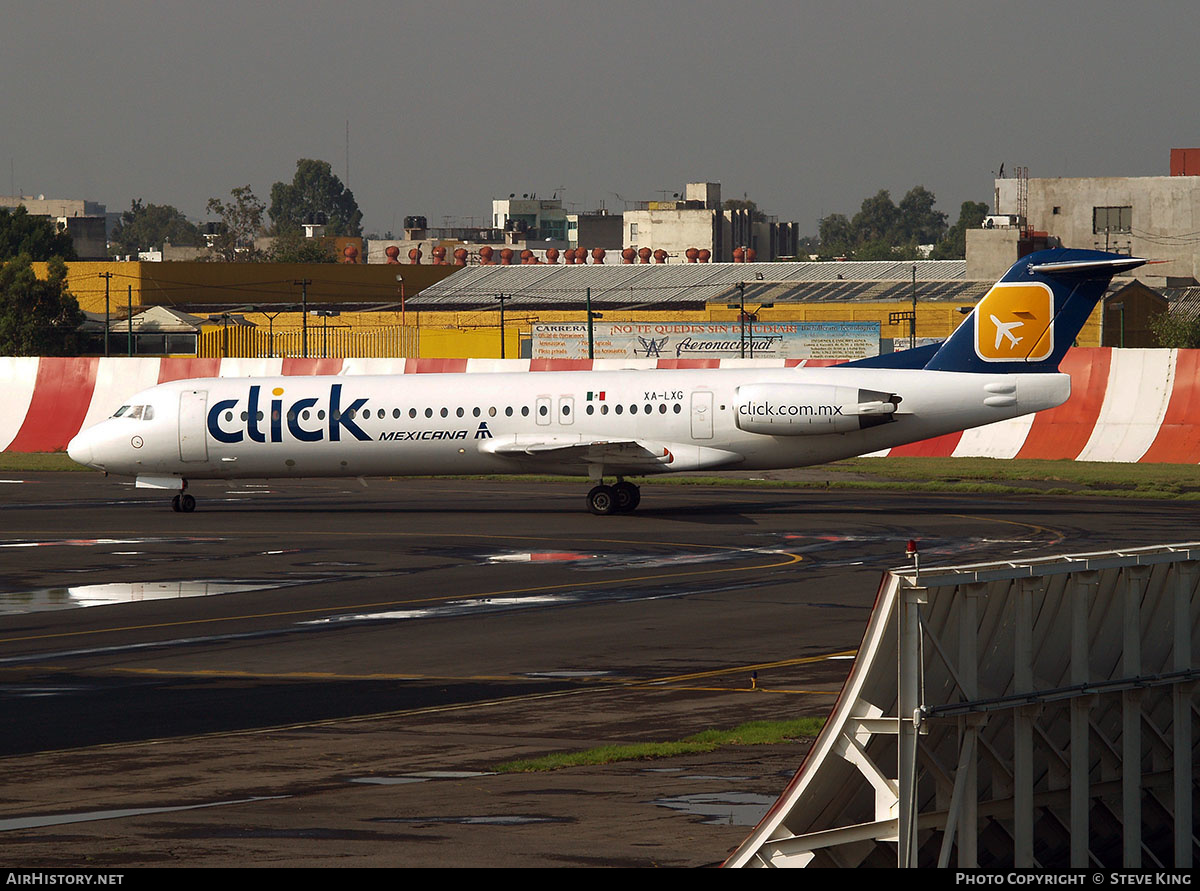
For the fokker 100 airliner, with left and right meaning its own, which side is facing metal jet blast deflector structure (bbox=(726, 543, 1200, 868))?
left

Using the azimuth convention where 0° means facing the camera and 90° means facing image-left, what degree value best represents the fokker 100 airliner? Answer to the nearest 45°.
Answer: approximately 90°
